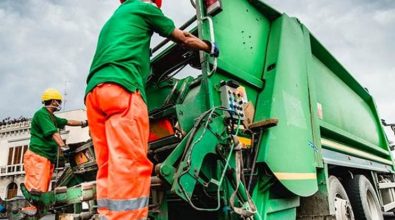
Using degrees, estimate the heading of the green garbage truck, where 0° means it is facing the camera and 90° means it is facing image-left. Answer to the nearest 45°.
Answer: approximately 225°

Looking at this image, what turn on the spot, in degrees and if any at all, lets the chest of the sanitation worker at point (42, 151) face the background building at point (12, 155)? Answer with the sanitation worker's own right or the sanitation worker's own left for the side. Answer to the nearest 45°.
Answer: approximately 90° to the sanitation worker's own left

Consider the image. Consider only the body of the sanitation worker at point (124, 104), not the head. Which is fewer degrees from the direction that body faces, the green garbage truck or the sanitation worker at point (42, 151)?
the green garbage truck

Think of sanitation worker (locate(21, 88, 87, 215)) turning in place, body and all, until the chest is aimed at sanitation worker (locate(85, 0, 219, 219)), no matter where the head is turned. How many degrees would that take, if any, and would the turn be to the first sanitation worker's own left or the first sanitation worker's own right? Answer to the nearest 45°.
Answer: approximately 90° to the first sanitation worker's own right

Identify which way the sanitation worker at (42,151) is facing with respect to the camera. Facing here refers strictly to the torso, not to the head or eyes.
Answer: to the viewer's right

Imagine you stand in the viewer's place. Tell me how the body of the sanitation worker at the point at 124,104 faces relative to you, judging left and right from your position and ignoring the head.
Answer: facing away from the viewer and to the right of the viewer

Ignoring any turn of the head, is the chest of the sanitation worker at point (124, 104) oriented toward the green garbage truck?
yes

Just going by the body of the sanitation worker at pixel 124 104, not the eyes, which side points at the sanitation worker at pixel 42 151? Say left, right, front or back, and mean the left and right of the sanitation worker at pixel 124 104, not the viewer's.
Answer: left
